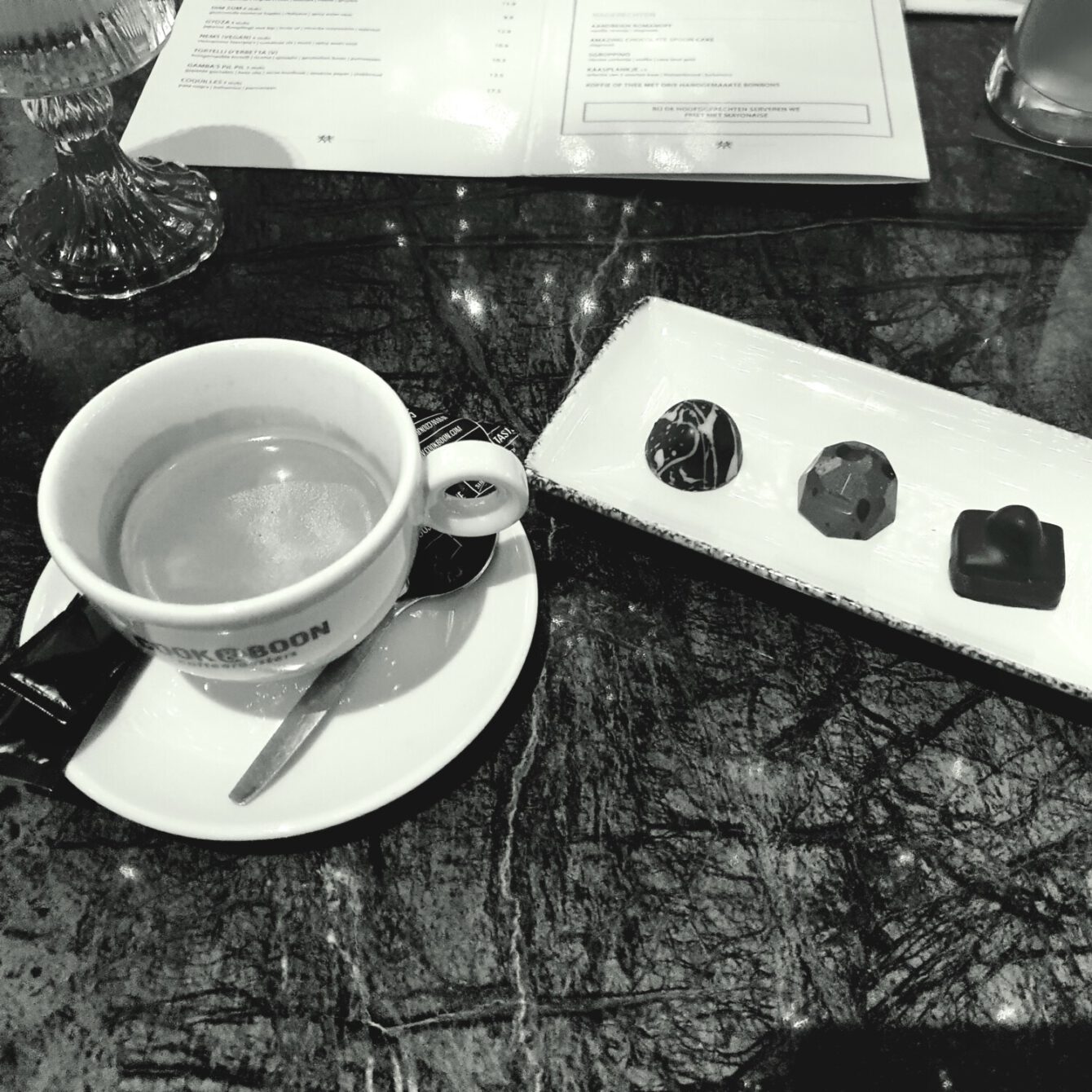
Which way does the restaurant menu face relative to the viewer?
toward the camera

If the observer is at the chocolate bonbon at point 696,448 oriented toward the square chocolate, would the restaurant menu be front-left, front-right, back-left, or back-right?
back-left

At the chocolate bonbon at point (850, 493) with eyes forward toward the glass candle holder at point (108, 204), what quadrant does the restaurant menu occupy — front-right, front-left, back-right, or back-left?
front-right
